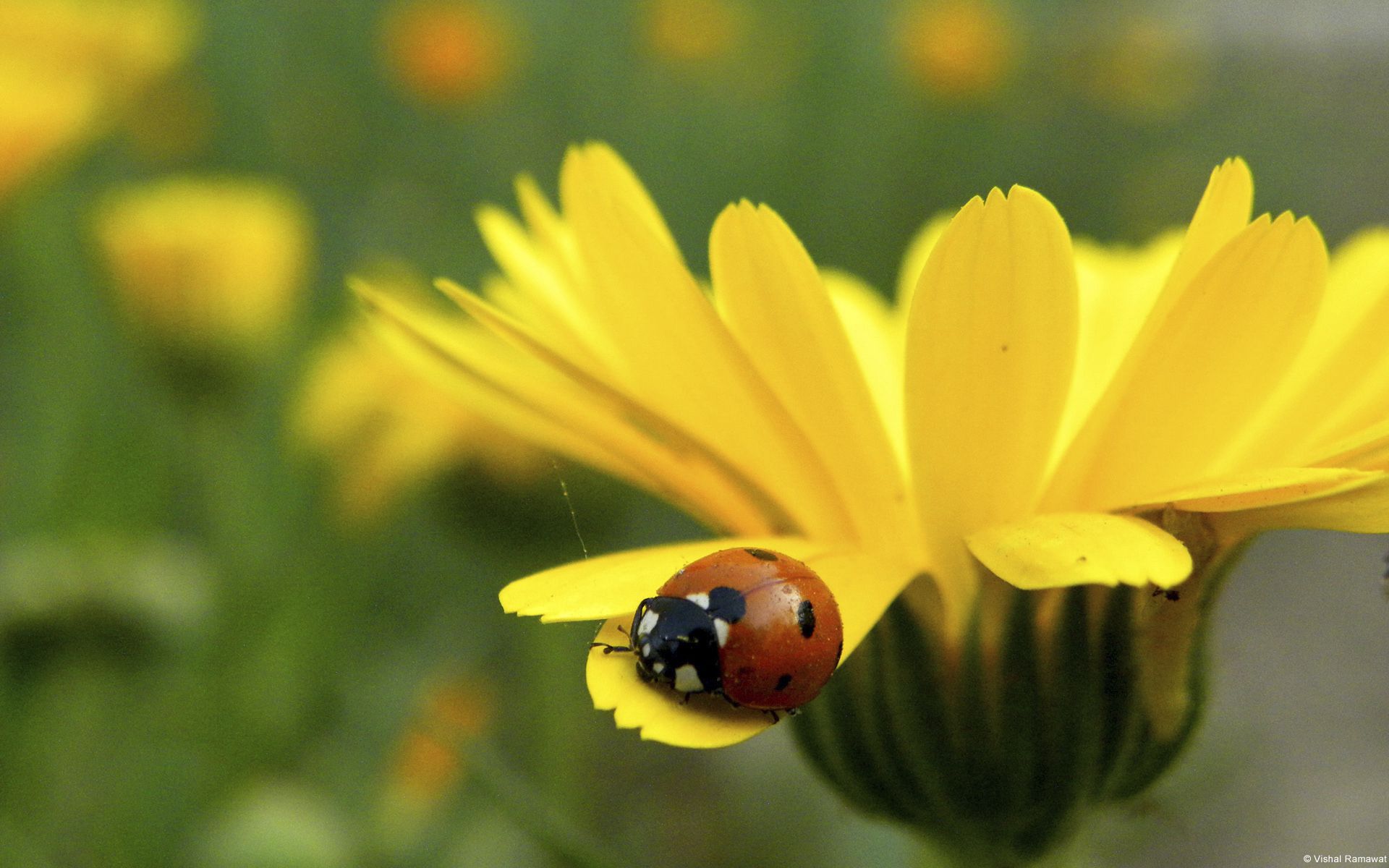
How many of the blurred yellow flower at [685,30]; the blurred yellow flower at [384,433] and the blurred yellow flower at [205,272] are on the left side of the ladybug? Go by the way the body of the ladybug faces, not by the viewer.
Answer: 0

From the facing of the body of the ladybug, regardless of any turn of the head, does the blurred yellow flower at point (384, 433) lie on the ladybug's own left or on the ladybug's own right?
on the ladybug's own right

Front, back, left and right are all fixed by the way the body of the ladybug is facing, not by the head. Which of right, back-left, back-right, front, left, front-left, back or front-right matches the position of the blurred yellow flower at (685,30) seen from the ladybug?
back-right

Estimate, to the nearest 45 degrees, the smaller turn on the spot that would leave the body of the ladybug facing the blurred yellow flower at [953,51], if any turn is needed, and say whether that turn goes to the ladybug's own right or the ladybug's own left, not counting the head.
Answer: approximately 135° to the ladybug's own right

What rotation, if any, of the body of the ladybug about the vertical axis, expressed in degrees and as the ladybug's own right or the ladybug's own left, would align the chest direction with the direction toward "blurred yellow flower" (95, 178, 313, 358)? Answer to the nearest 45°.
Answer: approximately 90° to the ladybug's own right

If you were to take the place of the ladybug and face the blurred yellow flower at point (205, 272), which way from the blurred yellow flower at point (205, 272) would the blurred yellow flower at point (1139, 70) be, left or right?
right

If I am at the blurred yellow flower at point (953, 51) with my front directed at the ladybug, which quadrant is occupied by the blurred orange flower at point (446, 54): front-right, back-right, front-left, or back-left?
front-right

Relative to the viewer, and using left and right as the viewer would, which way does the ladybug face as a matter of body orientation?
facing the viewer and to the left of the viewer

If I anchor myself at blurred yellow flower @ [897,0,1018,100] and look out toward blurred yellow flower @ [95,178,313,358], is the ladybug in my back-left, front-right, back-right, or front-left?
front-left

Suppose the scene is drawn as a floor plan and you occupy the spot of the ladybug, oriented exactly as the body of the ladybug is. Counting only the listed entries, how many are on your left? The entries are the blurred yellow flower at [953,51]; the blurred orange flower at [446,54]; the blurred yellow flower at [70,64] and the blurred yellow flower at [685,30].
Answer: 0

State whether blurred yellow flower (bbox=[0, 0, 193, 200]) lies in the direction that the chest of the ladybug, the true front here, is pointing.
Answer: no

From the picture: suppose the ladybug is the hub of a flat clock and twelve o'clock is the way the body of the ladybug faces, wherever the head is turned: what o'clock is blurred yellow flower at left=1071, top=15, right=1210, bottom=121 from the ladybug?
The blurred yellow flower is roughly at 5 o'clock from the ladybug.
